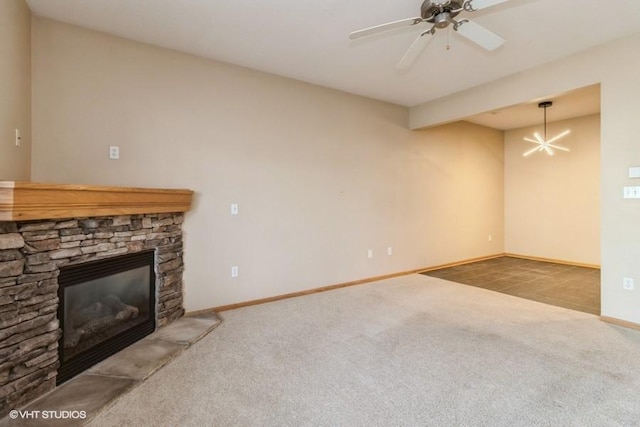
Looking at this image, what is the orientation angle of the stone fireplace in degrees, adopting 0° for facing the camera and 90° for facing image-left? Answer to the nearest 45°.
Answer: approximately 315°

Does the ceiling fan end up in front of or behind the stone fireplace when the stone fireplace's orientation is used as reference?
in front

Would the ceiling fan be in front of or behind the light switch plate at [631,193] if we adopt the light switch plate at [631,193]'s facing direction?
in front
